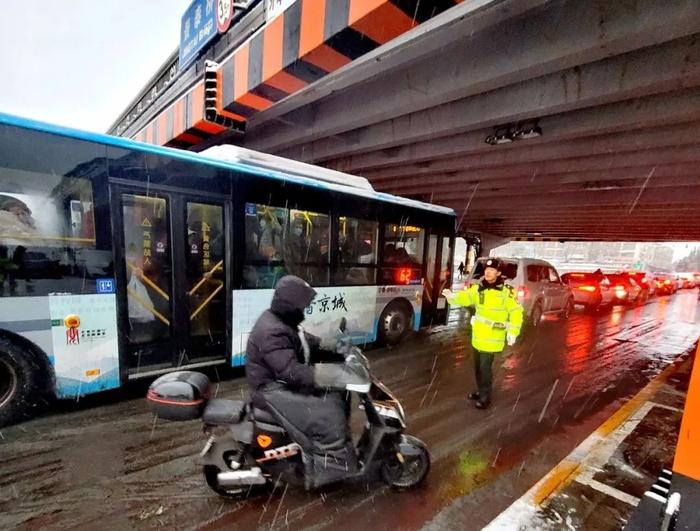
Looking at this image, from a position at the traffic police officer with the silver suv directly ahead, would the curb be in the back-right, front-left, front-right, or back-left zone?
back-right

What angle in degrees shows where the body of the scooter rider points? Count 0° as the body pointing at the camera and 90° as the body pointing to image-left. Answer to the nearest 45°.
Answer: approximately 270°

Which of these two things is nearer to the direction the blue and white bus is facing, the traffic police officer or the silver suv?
the silver suv

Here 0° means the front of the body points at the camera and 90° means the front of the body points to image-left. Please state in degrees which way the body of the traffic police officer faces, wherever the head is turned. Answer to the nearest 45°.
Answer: approximately 45°

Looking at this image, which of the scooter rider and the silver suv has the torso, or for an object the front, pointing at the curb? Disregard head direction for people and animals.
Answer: the scooter rider

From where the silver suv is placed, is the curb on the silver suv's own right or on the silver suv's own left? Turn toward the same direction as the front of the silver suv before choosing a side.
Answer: on the silver suv's own right

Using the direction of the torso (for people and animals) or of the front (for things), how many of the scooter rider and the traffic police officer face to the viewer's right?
1

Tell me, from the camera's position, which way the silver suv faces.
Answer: facing away from the viewer and to the right of the viewer

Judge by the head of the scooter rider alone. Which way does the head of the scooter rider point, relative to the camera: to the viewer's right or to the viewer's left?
to the viewer's right

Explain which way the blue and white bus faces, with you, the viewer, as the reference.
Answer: facing away from the viewer and to the right of the viewer

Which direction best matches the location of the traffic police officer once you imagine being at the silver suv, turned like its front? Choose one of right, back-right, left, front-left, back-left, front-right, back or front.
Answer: back-right

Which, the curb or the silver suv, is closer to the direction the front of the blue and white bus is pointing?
the silver suv

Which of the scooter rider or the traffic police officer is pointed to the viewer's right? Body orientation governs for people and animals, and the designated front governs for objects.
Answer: the scooter rider
